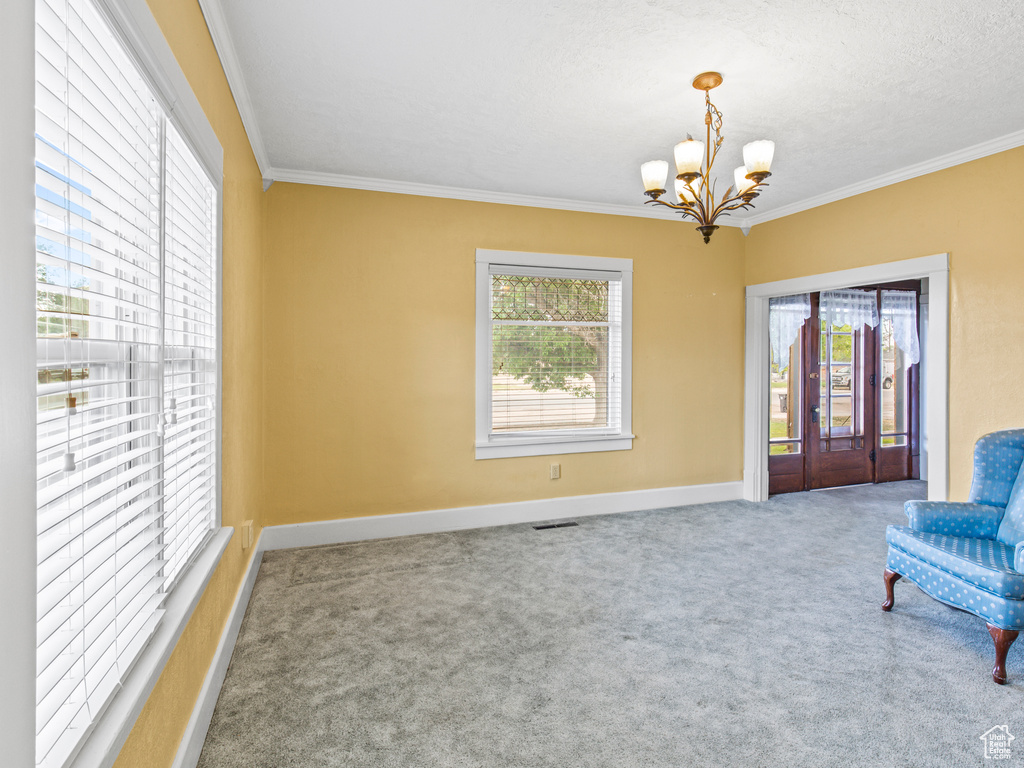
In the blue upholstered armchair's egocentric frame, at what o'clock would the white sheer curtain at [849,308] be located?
The white sheer curtain is roughly at 4 o'clock from the blue upholstered armchair.

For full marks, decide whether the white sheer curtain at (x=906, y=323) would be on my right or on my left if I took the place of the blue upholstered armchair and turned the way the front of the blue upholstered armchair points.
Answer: on my right

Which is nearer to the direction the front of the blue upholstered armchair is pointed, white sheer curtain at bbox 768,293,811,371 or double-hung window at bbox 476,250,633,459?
the double-hung window

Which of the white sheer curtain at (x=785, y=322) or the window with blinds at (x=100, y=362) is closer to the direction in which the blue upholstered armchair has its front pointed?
the window with blinds

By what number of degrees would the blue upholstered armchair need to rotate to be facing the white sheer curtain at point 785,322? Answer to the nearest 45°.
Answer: approximately 90° to its right

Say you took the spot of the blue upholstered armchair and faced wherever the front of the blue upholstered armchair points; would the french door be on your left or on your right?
on your right

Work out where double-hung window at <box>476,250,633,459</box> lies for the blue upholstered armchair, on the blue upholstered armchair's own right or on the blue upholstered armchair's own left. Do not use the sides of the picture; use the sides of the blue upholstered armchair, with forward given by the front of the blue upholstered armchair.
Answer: on the blue upholstered armchair's own right

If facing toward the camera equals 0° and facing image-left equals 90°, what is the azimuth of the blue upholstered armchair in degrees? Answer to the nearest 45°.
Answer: approximately 45°
